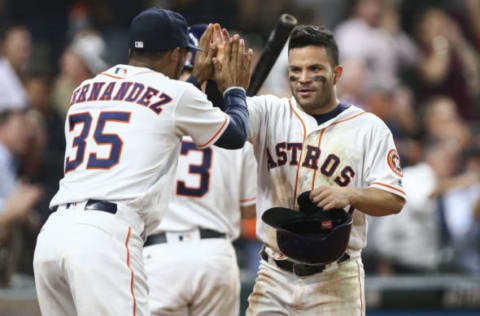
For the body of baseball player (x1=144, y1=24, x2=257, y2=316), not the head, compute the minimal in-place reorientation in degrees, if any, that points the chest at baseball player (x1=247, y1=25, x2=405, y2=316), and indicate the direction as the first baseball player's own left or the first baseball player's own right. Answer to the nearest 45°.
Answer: approximately 135° to the first baseball player's own right

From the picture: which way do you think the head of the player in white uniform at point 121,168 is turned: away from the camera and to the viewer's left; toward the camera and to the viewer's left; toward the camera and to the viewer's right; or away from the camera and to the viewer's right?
away from the camera and to the viewer's right

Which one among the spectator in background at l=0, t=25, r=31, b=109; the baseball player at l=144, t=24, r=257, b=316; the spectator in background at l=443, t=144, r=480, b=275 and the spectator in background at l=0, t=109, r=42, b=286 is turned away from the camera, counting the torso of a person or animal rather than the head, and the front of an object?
the baseball player

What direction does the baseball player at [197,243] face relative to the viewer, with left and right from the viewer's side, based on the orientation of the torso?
facing away from the viewer

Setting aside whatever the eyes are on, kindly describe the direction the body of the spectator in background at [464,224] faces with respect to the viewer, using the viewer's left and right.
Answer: facing the viewer

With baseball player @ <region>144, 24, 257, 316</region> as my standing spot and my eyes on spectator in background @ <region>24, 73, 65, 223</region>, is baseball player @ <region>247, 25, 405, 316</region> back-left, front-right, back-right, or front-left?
back-right

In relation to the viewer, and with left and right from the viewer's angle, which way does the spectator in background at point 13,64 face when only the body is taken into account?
facing the viewer and to the right of the viewer

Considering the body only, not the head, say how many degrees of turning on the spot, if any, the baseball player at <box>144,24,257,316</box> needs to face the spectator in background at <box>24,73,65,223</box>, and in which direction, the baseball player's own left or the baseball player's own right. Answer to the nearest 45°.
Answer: approximately 45° to the baseball player's own left

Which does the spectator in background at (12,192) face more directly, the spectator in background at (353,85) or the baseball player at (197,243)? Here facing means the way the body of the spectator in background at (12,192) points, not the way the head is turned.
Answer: the baseball player

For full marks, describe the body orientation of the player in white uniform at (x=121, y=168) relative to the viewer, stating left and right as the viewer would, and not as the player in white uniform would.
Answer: facing away from the viewer and to the right of the viewer
